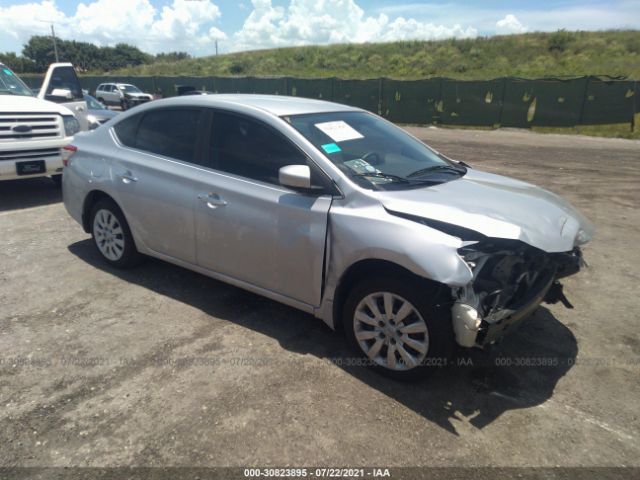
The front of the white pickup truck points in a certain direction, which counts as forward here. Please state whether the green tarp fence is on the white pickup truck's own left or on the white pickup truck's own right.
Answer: on the white pickup truck's own left

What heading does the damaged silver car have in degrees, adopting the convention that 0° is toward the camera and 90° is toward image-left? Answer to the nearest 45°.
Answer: approximately 315°

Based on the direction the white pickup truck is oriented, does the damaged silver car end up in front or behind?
in front

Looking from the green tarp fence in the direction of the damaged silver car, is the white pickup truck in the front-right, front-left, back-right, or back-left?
front-right

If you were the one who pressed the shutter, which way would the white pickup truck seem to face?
facing the viewer

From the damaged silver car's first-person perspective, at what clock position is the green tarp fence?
The green tarp fence is roughly at 8 o'clock from the damaged silver car.

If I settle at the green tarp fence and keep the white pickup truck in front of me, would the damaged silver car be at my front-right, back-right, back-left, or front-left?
front-left

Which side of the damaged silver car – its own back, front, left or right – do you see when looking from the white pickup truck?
back

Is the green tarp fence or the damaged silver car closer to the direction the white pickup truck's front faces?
the damaged silver car

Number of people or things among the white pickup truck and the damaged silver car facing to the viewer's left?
0
